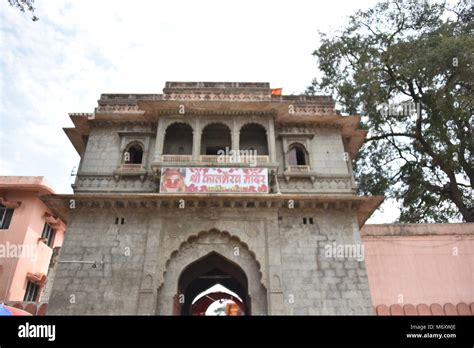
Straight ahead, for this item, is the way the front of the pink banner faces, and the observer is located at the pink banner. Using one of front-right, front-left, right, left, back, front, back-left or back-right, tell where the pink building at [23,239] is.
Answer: back-right

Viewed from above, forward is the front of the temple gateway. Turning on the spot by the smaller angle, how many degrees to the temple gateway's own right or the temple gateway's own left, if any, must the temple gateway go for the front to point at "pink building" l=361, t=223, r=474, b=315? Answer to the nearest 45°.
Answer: approximately 90° to the temple gateway's own left

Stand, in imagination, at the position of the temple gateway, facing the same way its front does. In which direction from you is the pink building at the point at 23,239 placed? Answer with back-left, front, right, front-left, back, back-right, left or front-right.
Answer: back-right

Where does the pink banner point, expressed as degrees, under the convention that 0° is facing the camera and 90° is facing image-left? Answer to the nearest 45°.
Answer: approximately 0°

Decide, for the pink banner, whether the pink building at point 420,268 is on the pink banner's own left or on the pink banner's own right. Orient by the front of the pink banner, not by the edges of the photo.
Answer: on the pink banner's own left

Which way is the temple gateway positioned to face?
toward the camera
